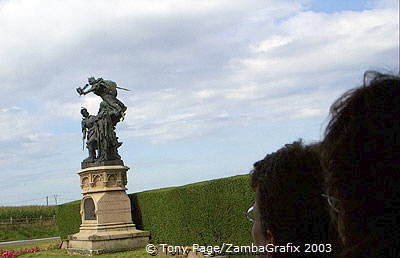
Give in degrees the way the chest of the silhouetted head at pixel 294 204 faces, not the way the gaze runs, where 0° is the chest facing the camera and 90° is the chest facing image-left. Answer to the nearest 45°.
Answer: approximately 135°

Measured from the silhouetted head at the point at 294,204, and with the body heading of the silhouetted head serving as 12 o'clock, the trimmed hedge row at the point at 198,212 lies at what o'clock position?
The trimmed hedge row is roughly at 1 o'clock from the silhouetted head.

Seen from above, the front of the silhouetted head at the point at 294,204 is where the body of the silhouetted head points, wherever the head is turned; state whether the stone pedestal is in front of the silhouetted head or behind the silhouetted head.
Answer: in front

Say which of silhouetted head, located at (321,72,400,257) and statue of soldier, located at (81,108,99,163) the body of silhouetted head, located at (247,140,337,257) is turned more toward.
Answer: the statue of soldier

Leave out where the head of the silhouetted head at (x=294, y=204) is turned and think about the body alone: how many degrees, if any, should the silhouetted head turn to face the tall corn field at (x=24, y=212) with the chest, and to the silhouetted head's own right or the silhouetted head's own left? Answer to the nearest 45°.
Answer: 0° — they already face it

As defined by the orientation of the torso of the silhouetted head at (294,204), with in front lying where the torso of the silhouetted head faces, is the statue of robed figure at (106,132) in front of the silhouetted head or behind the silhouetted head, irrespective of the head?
in front
